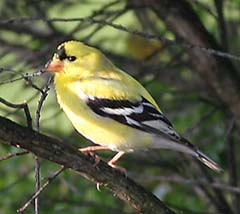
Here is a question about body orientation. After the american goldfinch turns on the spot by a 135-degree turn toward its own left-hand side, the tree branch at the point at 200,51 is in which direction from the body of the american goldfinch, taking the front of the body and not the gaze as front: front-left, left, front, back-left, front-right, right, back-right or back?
left

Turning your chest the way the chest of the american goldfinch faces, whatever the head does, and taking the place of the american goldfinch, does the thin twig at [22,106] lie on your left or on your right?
on your right

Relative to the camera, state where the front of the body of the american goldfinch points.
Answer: to the viewer's left
